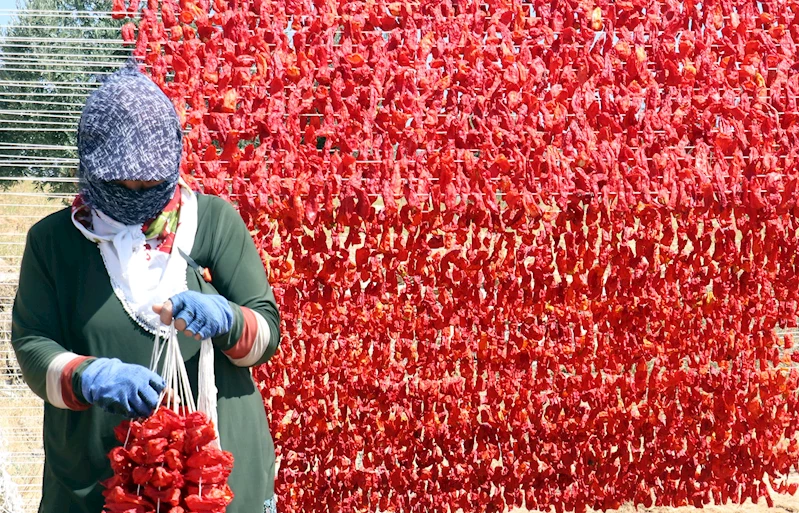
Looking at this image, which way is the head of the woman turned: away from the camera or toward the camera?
toward the camera

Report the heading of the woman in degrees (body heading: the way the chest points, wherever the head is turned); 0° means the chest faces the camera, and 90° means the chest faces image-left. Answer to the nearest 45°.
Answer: approximately 0°
